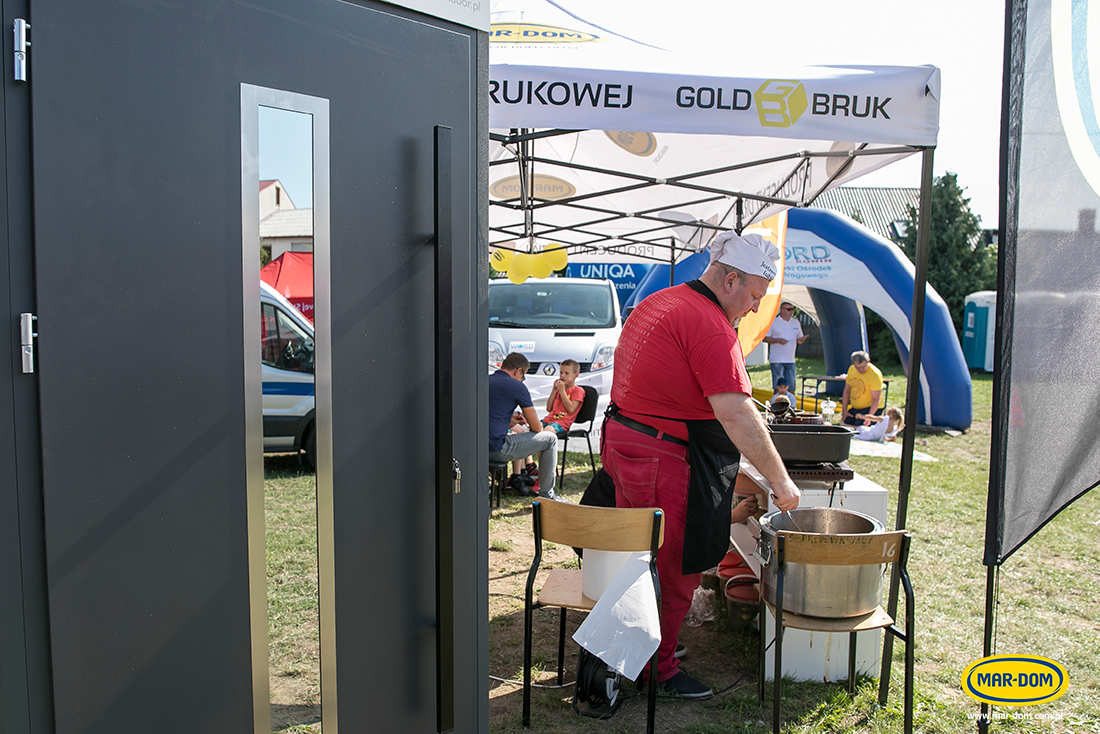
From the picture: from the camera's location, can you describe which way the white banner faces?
facing the viewer

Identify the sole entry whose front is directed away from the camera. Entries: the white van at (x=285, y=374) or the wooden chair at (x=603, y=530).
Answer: the wooden chair

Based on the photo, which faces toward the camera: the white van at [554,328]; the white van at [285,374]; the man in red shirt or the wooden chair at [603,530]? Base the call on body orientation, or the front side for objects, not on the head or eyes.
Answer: the white van at [554,328]

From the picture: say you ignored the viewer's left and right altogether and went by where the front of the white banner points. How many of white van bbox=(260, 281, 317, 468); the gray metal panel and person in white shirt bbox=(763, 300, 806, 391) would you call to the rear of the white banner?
1

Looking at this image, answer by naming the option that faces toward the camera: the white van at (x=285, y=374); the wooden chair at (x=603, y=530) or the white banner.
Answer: the white banner

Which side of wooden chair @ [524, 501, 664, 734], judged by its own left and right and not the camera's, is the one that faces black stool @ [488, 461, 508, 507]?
front

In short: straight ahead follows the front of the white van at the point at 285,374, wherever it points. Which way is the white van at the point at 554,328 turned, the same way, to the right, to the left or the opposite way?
to the right

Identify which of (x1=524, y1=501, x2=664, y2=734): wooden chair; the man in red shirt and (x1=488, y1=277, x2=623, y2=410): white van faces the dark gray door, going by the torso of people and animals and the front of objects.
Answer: the white van

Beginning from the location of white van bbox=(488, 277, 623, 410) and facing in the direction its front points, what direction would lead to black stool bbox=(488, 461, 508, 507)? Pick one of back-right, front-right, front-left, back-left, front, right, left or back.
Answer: front

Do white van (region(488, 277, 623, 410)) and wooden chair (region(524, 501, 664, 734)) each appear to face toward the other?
yes

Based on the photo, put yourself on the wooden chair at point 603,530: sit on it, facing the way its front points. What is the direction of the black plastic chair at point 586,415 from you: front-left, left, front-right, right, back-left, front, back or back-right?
front

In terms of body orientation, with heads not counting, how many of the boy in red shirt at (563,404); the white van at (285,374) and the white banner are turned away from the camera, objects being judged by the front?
0

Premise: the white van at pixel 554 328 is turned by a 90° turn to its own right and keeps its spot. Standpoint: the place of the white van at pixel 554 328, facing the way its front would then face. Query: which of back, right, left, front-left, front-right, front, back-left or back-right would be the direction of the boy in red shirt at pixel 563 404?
left

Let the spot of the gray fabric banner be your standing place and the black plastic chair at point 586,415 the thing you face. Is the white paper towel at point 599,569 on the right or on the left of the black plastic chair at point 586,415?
left

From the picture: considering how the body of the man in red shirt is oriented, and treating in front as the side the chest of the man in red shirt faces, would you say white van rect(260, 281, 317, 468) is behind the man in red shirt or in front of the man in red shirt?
behind

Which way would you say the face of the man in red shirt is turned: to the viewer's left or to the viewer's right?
to the viewer's right

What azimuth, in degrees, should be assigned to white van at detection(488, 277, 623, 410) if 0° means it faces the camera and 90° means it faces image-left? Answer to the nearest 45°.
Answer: approximately 0°

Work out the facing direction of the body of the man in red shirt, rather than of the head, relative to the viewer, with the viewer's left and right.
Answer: facing away from the viewer and to the right of the viewer

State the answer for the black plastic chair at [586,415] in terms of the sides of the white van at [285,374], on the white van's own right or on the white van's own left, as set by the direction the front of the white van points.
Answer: on the white van's own left
